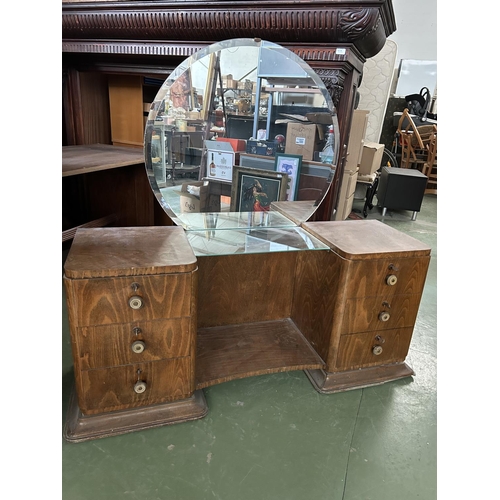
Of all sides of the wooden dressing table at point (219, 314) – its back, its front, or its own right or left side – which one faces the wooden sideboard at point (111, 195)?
back

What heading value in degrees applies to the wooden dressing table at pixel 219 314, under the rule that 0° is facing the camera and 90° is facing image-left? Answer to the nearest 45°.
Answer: approximately 315°

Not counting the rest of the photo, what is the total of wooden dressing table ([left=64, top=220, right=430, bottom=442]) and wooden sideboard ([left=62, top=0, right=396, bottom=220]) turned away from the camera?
0

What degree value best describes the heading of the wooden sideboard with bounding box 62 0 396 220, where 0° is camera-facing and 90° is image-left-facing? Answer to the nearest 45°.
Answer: approximately 0°
